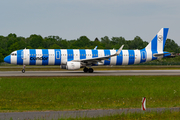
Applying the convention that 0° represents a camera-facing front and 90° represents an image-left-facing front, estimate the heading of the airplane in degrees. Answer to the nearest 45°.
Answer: approximately 90°
